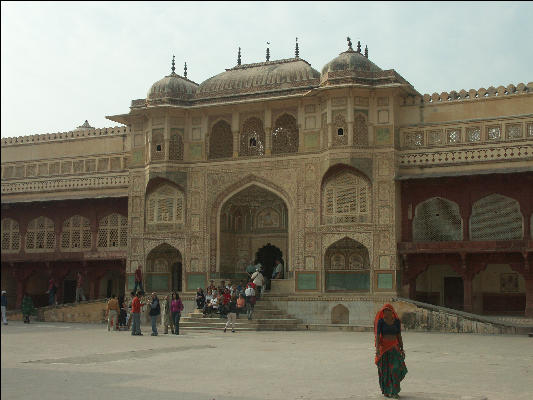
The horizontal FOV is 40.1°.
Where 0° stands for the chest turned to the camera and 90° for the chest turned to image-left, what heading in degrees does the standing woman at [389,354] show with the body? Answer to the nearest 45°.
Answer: approximately 0°

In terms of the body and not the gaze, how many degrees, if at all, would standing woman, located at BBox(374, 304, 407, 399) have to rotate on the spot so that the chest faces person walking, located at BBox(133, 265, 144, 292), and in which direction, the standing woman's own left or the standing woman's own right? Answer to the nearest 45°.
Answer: approximately 135° to the standing woman's own right

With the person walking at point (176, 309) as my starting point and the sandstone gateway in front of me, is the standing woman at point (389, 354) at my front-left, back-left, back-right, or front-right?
back-right

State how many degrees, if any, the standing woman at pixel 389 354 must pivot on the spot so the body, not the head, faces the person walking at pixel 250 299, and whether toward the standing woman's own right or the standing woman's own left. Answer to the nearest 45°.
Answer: approximately 180°

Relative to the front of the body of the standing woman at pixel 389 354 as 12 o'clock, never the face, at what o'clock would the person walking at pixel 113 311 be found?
The person walking is roughly at 5 o'clock from the standing woman.

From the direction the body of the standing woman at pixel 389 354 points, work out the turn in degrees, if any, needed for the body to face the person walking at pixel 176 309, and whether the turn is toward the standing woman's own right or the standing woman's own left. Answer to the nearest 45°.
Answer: approximately 135° to the standing woman's own right

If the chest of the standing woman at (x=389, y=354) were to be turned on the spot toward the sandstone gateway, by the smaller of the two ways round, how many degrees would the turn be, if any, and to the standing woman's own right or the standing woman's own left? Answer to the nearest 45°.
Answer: approximately 180°

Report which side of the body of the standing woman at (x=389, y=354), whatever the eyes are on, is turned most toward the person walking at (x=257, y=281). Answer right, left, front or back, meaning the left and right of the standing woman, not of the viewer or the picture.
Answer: back
